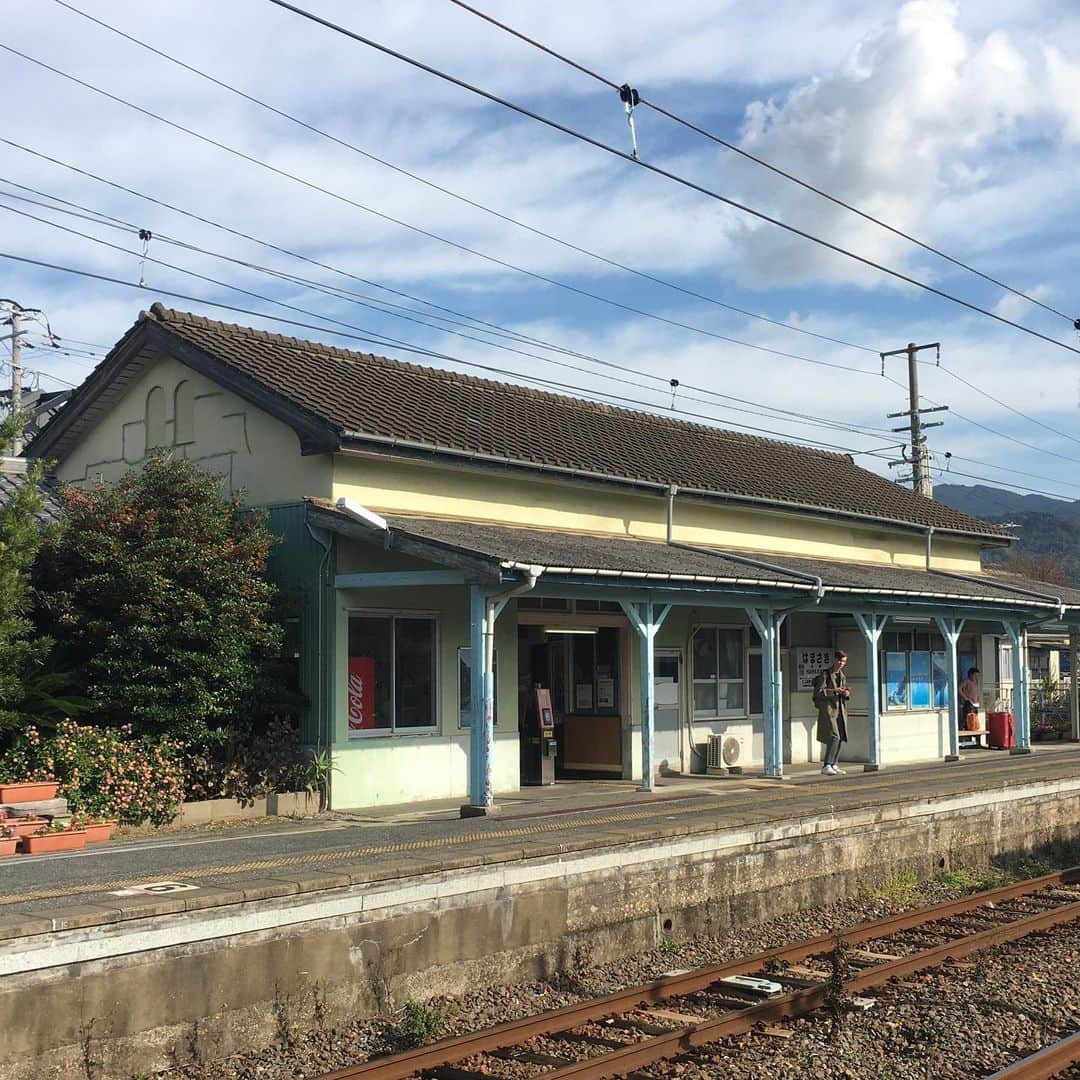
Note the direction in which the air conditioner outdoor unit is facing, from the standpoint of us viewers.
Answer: facing the viewer and to the right of the viewer

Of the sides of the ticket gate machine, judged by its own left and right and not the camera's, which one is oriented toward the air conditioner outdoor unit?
left

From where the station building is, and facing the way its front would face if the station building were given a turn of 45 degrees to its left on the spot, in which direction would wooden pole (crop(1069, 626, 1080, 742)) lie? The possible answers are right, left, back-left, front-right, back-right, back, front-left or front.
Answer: front-left

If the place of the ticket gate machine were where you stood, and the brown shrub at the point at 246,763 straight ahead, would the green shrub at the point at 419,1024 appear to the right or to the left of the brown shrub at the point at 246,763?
left

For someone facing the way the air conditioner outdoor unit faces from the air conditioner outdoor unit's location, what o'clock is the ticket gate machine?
The ticket gate machine is roughly at 3 o'clock from the air conditioner outdoor unit.

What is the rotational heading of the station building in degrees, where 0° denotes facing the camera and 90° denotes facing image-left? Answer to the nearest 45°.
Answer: approximately 315°

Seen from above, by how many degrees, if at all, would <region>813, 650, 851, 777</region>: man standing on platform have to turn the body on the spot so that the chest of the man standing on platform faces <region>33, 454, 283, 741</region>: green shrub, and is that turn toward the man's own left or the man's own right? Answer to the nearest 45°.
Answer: approximately 90° to the man's own right

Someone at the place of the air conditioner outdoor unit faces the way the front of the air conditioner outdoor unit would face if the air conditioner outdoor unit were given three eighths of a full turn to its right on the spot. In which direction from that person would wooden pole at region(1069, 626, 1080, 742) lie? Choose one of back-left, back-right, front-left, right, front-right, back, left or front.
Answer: back-right

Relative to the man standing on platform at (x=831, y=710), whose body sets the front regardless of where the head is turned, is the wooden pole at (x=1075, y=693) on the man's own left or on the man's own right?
on the man's own left

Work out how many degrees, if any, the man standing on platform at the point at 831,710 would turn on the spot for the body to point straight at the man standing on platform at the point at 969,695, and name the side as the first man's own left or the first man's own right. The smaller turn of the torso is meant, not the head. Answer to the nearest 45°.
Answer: approximately 135° to the first man's own left

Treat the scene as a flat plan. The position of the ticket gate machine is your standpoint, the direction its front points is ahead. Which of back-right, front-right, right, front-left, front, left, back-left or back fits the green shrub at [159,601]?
right
